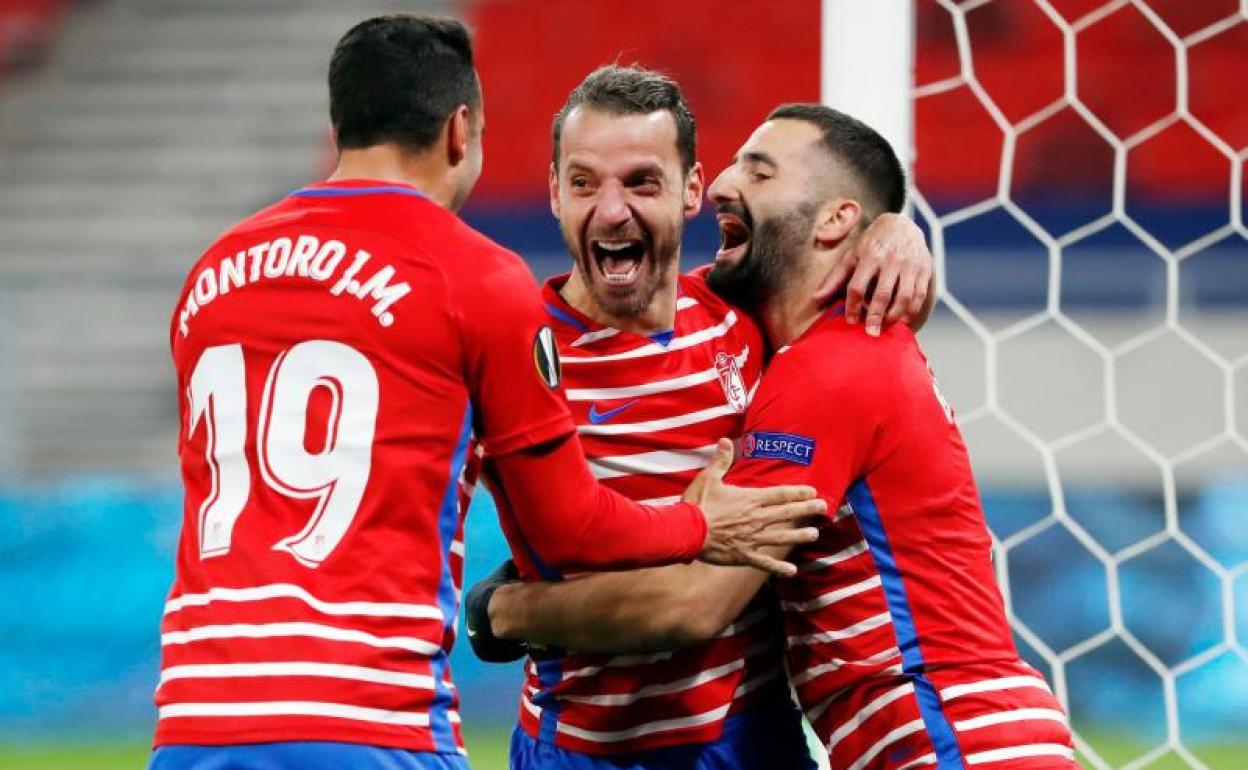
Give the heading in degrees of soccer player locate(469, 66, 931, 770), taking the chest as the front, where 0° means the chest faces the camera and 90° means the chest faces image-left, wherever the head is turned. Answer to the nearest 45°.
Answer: approximately 0°

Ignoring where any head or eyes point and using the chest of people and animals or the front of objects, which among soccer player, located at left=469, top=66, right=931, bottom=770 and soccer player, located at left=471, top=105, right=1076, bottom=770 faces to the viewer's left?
soccer player, located at left=471, top=105, right=1076, bottom=770

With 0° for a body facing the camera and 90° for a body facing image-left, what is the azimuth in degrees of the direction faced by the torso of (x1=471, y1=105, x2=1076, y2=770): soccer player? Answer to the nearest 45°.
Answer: approximately 90°

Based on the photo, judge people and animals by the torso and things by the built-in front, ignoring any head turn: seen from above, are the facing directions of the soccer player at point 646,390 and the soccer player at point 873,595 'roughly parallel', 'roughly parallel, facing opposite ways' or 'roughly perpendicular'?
roughly perpendicular

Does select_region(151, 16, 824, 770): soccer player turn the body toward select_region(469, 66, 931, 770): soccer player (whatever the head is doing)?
yes

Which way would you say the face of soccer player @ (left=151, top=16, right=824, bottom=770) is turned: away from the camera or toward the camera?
away from the camera

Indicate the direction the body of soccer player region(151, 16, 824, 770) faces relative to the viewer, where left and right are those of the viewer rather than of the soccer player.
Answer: facing away from the viewer and to the right of the viewer
